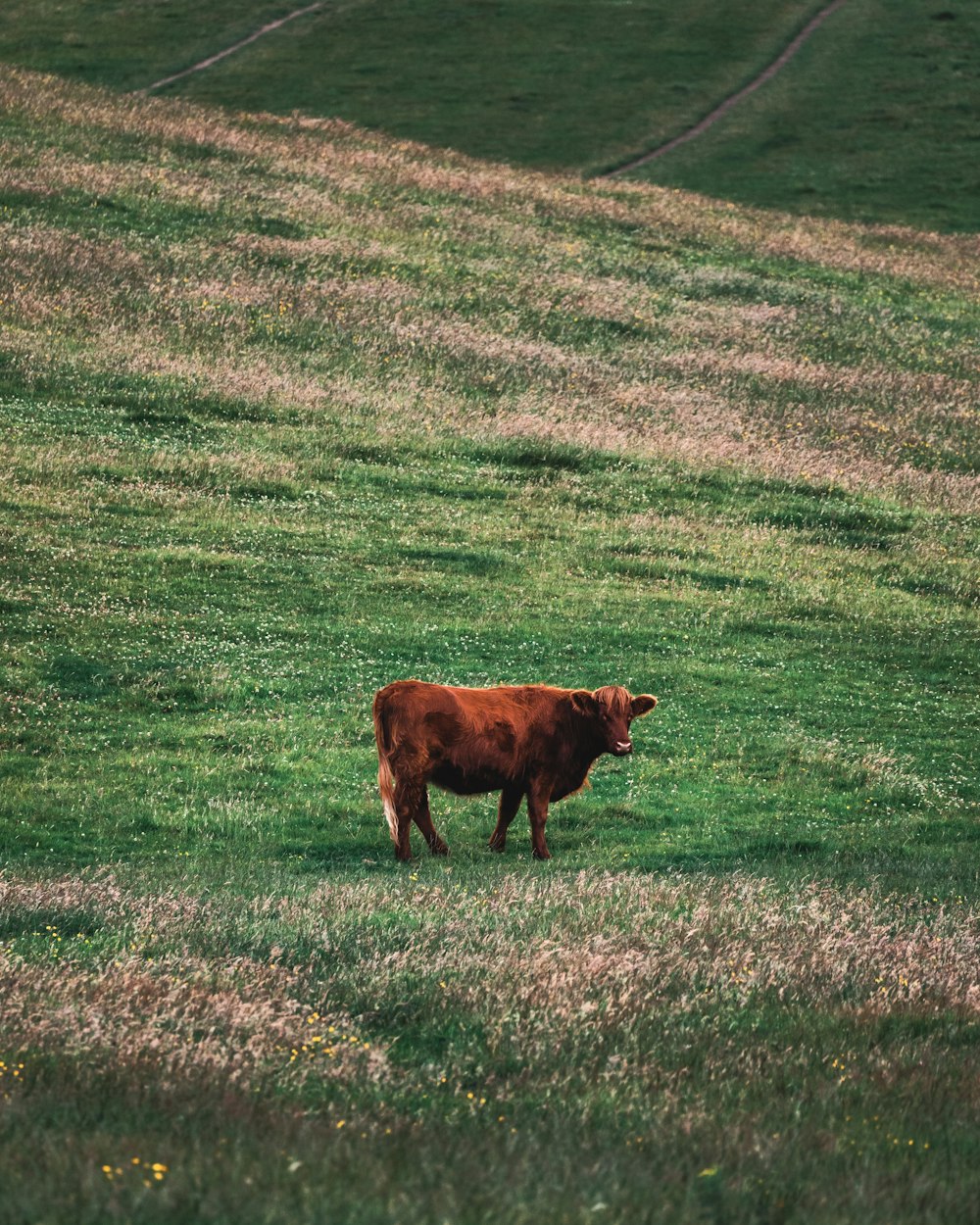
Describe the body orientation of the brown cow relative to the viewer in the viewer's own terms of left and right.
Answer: facing to the right of the viewer
